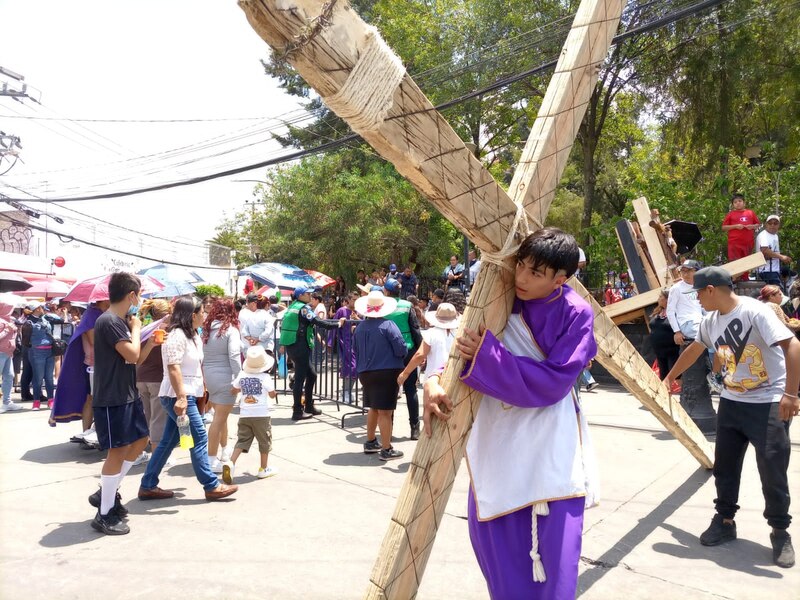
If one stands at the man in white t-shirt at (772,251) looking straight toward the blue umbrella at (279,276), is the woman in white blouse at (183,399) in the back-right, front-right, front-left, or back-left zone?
front-left

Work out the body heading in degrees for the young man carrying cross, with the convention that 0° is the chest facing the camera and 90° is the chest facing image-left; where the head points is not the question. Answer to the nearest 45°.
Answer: approximately 45°

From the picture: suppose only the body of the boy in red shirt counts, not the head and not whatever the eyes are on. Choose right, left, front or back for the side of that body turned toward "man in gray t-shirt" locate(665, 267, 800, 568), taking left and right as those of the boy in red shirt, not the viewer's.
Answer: front

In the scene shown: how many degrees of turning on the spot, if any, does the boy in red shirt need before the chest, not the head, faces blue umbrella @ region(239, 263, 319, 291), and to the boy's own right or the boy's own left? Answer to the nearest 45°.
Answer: approximately 90° to the boy's own right

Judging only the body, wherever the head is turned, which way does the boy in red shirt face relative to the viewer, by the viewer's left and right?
facing the viewer

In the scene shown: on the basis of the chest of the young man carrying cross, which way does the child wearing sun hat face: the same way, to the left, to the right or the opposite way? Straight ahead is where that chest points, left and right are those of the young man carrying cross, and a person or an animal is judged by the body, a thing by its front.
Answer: the opposite way

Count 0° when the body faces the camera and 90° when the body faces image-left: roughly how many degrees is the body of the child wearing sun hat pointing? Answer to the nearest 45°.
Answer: approximately 225°

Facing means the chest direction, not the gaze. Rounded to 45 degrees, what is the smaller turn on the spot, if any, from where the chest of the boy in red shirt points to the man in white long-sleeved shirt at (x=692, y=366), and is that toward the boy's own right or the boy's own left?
0° — they already face them

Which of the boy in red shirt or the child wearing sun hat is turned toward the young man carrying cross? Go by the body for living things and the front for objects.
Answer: the boy in red shirt

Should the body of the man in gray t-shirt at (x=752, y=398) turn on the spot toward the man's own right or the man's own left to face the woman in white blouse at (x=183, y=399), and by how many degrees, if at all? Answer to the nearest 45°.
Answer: approximately 45° to the man's own right
